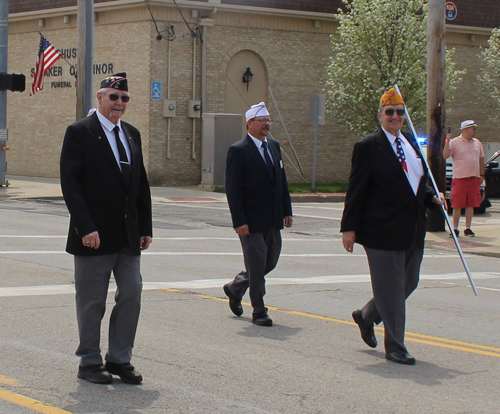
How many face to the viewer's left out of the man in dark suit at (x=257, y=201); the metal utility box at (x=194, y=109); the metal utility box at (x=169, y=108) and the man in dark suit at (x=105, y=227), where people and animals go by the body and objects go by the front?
0

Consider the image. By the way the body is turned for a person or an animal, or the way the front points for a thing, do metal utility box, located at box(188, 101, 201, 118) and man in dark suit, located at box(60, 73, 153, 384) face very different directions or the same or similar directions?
same or similar directions

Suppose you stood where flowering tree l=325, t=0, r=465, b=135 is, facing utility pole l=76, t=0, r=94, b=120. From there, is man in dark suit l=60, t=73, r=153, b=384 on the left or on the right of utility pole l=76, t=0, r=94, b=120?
left

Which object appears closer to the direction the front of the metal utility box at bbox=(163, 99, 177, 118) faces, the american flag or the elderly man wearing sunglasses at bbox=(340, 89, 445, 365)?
the elderly man wearing sunglasses

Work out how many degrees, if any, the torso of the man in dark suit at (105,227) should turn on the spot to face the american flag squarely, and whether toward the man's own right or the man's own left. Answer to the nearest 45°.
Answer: approximately 135° to the man's own left

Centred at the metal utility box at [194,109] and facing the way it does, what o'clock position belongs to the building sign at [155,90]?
The building sign is roughly at 4 o'clock from the metal utility box.

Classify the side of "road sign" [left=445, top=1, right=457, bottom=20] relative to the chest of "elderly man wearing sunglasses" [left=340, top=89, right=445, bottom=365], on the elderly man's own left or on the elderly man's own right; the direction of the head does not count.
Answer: on the elderly man's own left

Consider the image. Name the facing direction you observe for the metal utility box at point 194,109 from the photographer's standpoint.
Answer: facing the viewer and to the right of the viewer

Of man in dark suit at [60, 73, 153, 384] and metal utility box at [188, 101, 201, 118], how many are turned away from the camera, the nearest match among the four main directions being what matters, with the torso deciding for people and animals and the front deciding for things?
0

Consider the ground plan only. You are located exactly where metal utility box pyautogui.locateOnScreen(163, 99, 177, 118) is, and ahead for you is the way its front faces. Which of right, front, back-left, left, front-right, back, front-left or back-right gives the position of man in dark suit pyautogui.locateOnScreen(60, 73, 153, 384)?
front-right

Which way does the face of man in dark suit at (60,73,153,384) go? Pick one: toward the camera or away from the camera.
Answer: toward the camera

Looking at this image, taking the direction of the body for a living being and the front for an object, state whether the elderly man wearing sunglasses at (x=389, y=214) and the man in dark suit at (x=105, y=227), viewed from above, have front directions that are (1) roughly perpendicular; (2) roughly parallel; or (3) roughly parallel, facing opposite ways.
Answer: roughly parallel

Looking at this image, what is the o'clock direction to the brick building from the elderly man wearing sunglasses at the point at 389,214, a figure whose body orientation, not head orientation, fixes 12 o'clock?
The brick building is roughly at 7 o'clock from the elderly man wearing sunglasses.
